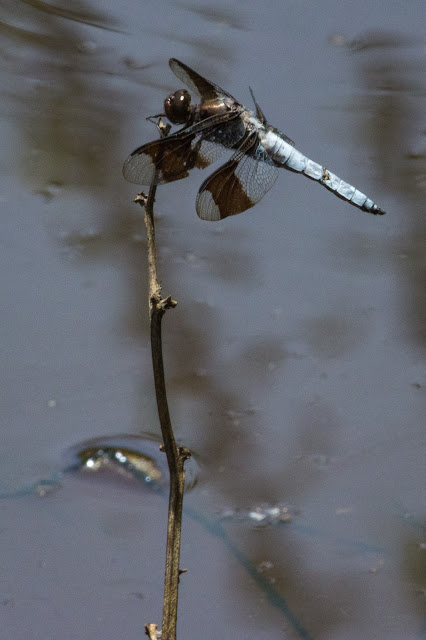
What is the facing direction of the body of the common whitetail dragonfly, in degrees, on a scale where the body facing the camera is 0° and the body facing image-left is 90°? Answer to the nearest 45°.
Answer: approximately 90°
